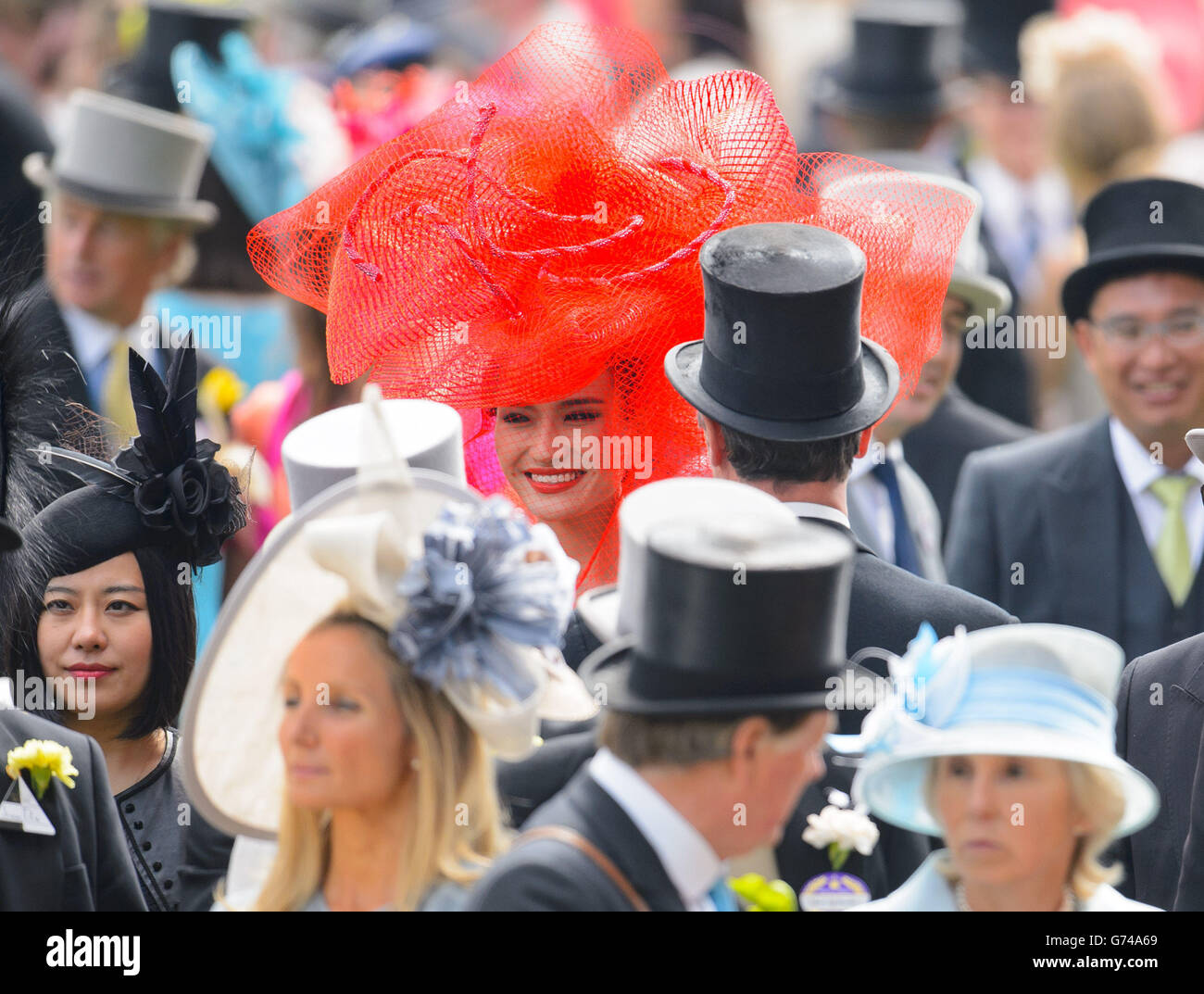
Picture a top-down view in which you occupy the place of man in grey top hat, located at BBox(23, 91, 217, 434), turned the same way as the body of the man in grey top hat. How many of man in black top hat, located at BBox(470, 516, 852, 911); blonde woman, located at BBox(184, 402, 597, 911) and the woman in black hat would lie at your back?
0

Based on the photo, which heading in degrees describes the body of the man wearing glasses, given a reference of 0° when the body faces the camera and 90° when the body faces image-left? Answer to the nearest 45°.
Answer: approximately 0°

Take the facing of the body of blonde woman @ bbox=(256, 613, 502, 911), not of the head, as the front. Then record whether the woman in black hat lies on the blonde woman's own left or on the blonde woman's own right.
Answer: on the blonde woman's own right

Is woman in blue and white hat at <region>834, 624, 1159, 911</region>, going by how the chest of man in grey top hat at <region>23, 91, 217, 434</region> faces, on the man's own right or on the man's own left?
on the man's own left

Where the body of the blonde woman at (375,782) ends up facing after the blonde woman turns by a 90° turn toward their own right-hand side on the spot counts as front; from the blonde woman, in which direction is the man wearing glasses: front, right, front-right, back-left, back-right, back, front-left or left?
right

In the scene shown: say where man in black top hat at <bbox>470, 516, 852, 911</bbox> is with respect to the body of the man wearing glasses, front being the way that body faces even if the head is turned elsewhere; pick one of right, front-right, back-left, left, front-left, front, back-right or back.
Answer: front

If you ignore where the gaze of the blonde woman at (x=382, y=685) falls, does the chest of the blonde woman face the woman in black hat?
no

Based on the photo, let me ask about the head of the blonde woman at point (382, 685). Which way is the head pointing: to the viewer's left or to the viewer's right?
to the viewer's left

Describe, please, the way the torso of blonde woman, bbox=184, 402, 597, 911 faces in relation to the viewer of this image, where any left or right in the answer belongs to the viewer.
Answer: facing the viewer and to the left of the viewer

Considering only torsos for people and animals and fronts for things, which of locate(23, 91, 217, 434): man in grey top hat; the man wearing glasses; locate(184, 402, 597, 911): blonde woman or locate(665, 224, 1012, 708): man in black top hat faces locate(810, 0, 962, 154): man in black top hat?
locate(665, 224, 1012, 708): man in black top hat

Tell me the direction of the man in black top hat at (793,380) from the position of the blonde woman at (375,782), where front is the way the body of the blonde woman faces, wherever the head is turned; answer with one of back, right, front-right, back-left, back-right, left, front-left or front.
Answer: back

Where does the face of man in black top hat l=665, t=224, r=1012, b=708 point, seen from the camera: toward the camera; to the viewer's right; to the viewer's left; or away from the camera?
away from the camera

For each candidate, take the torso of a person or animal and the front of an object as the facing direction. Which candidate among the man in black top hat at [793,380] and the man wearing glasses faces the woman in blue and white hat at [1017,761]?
the man wearing glasses
